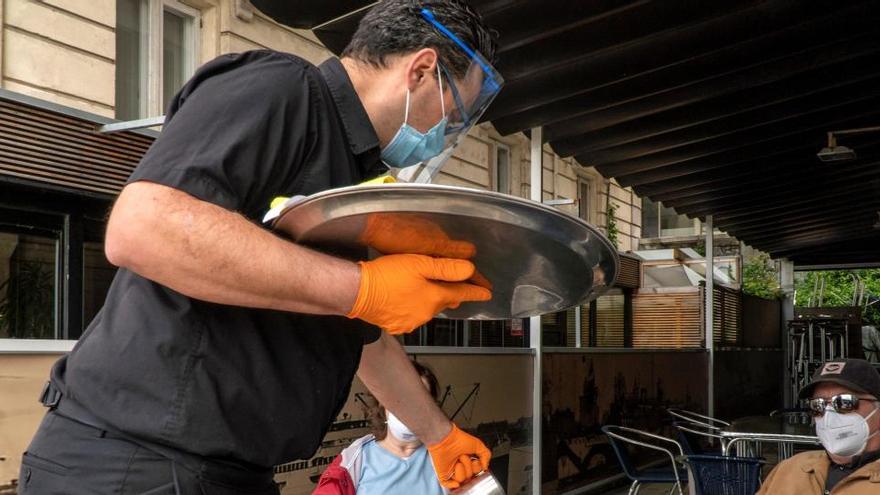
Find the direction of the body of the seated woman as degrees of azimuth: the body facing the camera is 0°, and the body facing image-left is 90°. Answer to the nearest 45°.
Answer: approximately 0°

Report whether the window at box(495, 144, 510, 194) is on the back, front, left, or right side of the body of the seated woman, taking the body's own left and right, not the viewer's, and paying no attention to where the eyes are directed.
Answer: back

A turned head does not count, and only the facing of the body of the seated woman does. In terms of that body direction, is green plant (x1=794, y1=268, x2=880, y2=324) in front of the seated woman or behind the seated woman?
behind

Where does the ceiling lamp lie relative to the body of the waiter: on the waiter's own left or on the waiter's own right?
on the waiter's own left

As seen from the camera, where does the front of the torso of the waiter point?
to the viewer's right

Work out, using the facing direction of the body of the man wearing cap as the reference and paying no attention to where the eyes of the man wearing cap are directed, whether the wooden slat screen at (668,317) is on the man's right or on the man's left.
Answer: on the man's right

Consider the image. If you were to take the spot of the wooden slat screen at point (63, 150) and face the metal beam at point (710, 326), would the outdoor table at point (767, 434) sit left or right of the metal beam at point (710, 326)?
right
